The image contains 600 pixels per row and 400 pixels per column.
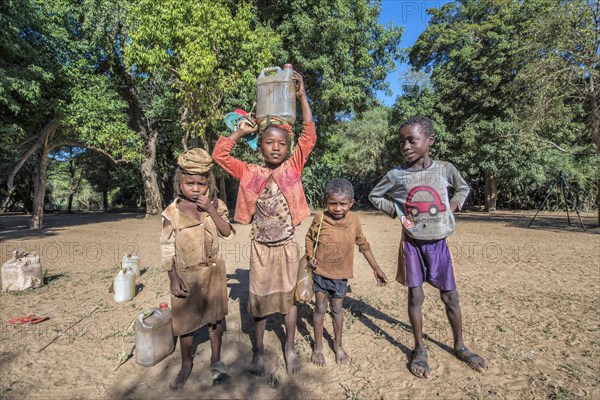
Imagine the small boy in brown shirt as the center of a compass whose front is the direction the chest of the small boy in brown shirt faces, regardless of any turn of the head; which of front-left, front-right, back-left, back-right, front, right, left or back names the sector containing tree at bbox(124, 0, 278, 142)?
back-right

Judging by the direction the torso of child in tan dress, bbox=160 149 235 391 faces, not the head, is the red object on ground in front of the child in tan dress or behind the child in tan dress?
behind

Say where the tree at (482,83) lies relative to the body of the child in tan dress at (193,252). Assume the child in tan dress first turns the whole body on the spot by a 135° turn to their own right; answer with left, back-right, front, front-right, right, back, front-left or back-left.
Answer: right

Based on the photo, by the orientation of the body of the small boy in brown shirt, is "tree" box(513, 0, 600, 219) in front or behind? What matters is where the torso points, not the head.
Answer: behind

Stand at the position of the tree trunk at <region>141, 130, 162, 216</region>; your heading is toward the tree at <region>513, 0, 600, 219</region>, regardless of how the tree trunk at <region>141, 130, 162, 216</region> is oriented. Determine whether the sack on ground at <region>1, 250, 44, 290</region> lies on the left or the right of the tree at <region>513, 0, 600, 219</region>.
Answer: right

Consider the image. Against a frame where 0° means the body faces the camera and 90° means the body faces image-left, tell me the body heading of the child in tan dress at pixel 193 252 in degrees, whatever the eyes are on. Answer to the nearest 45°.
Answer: approximately 0°

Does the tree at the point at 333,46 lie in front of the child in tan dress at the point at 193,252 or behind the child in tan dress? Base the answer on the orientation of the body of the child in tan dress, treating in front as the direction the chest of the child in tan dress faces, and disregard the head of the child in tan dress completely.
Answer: behind

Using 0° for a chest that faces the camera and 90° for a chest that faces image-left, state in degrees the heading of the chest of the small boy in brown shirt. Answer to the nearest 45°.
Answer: approximately 0°

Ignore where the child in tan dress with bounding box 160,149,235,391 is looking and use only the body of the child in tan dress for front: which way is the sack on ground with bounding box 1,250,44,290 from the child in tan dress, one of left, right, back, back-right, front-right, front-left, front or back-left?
back-right

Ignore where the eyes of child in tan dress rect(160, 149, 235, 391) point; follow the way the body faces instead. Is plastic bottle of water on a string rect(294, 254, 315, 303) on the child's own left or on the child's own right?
on the child's own left

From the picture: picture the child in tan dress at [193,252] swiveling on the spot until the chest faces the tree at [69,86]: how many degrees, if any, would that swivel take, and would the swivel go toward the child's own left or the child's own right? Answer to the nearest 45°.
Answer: approximately 180°

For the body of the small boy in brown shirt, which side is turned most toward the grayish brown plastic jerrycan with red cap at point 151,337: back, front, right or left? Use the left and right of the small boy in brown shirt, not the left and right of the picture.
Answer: right
